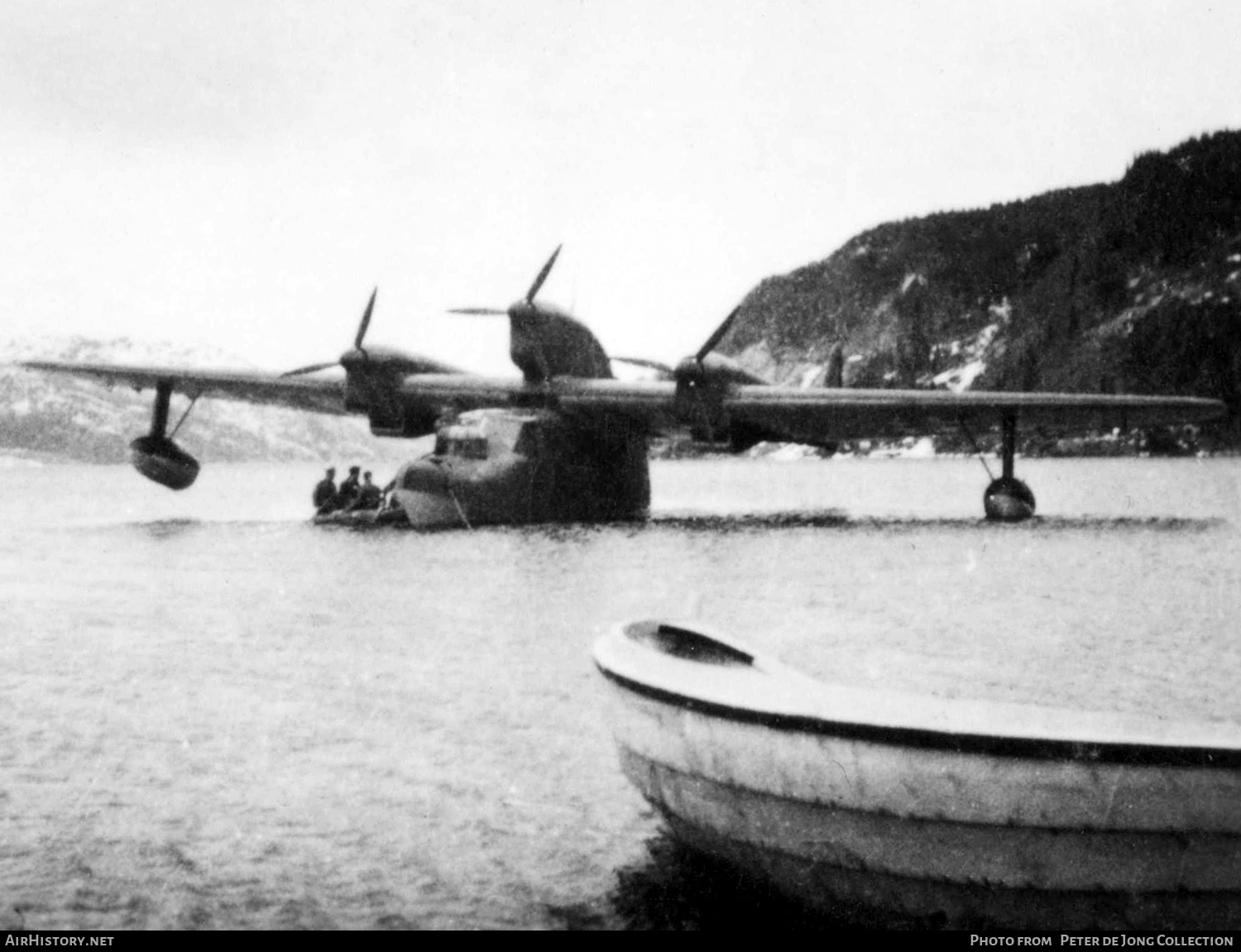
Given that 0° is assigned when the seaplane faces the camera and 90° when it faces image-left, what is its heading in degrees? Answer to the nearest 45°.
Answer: approximately 45°

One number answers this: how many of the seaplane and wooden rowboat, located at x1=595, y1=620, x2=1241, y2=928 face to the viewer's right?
0

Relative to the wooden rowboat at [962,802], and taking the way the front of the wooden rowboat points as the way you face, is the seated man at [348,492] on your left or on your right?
on your right

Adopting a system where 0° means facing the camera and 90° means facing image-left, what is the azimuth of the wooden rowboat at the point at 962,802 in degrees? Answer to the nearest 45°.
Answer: approximately 90°

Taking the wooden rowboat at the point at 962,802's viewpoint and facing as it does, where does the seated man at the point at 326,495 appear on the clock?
The seated man is roughly at 2 o'clock from the wooden rowboat.

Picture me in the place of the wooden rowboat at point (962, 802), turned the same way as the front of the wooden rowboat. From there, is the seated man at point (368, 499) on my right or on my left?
on my right

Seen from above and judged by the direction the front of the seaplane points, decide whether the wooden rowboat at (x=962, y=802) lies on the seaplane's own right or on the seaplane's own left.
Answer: on the seaplane's own left
